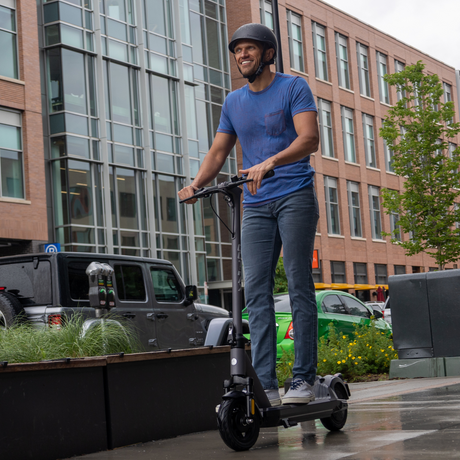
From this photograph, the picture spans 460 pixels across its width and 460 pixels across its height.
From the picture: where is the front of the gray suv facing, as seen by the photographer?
facing away from the viewer and to the right of the viewer

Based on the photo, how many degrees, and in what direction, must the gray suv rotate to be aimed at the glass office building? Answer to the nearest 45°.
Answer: approximately 45° to its left

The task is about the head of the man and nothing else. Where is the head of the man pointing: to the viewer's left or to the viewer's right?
to the viewer's left

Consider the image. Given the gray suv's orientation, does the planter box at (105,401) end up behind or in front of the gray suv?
behind

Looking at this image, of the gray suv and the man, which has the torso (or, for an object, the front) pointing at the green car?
the gray suv

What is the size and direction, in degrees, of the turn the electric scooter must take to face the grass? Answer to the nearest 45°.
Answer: approximately 90° to its right

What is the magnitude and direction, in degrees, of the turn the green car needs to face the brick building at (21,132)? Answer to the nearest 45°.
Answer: approximately 90° to its left

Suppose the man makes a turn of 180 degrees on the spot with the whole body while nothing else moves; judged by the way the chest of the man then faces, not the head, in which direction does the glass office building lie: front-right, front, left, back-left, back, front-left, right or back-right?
front-left

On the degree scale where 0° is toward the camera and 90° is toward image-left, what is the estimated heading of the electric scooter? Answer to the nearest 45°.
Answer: approximately 45°

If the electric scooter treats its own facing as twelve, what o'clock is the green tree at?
The green tree is roughly at 5 o'clock from the electric scooter.
